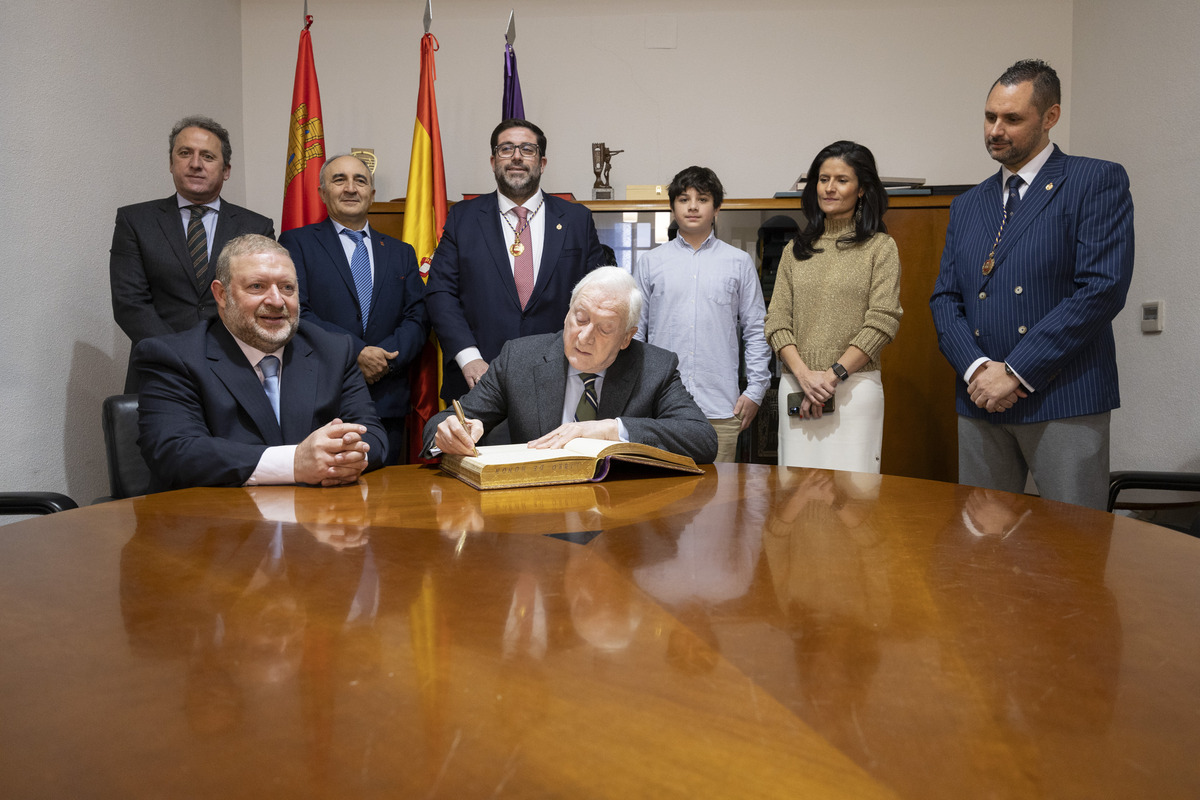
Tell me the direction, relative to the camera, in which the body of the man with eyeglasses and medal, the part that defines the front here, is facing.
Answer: toward the camera

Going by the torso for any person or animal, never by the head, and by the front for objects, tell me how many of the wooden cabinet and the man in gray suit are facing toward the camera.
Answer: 2

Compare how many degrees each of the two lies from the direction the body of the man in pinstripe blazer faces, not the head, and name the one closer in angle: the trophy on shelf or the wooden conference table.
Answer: the wooden conference table

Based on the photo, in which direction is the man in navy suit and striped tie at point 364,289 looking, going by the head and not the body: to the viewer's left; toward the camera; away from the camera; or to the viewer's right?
toward the camera

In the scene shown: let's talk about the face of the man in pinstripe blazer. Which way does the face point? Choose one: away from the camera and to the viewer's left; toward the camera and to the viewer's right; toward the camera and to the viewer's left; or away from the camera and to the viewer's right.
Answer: toward the camera and to the viewer's left

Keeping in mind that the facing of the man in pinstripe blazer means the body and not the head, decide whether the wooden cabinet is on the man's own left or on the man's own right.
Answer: on the man's own right

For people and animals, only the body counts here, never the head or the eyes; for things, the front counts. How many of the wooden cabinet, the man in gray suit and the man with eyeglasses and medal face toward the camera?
3

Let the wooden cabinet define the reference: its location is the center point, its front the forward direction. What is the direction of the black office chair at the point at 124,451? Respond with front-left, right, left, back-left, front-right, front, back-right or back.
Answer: front-right

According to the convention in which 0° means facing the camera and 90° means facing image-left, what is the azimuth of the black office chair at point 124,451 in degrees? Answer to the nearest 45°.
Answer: approximately 315°

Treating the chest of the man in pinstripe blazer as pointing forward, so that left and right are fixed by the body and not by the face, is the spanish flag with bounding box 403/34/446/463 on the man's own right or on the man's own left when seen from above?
on the man's own right

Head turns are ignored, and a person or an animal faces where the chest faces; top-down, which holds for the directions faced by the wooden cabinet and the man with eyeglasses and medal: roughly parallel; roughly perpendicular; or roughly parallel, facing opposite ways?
roughly parallel

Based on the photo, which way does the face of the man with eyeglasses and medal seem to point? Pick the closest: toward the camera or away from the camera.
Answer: toward the camera

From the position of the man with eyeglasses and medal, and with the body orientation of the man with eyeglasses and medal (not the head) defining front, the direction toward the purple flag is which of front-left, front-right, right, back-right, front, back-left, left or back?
back

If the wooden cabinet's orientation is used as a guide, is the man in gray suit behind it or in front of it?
in front

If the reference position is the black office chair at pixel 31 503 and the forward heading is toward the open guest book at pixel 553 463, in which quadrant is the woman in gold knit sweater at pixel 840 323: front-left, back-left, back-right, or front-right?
front-left

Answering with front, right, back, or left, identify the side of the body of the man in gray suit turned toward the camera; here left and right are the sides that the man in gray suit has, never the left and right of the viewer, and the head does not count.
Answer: front
